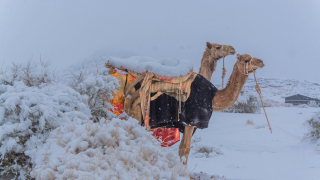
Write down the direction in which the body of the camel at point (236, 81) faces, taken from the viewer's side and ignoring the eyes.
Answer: to the viewer's right

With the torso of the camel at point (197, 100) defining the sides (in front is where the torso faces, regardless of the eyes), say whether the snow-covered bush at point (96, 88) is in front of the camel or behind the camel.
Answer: behind

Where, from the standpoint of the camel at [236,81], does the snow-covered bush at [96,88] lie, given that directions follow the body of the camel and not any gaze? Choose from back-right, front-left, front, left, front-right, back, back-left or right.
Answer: back-right

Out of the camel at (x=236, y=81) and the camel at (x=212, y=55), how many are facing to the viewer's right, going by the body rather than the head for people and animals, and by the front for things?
2

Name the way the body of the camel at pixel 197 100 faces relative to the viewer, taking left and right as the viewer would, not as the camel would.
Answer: facing to the right of the viewer

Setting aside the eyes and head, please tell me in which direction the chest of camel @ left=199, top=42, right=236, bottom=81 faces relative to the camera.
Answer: to the viewer's right

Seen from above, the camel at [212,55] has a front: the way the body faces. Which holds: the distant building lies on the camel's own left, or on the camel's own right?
on the camel's own left
